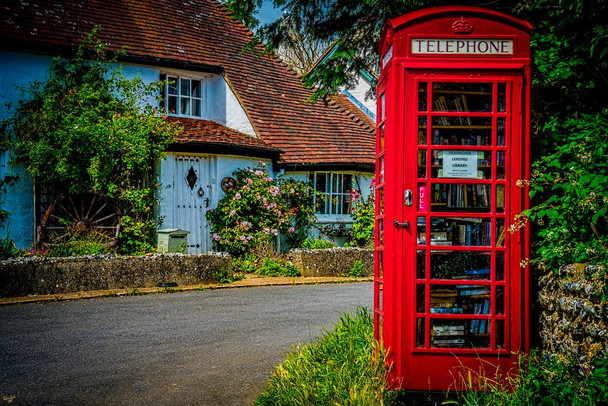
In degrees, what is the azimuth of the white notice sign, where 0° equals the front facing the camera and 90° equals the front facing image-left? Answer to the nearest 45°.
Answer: approximately 0°

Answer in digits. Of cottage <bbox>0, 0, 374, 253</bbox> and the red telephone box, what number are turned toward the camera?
2

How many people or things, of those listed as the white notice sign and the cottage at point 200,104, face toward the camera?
2
